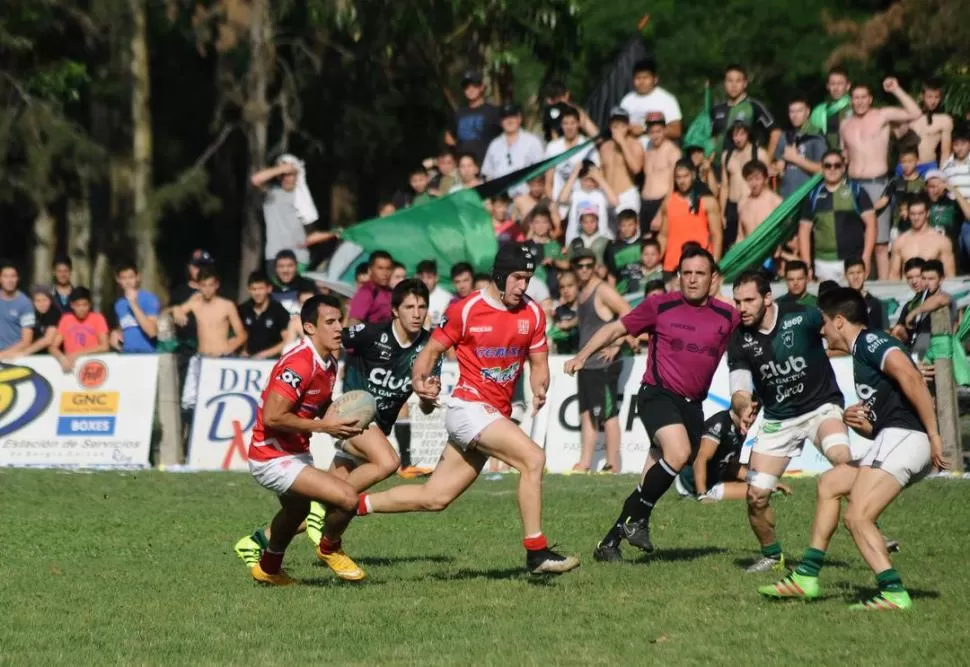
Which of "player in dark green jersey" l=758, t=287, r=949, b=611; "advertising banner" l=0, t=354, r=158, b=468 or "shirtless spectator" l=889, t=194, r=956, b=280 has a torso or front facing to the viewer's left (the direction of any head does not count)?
the player in dark green jersey

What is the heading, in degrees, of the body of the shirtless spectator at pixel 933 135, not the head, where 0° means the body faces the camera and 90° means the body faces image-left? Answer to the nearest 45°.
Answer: approximately 0°

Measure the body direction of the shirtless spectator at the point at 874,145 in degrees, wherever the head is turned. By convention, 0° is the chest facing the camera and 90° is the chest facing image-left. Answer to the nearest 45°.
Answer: approximately 0°

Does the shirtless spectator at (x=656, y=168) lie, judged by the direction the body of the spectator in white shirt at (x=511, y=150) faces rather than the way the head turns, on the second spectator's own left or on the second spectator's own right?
on the second spectator's own left

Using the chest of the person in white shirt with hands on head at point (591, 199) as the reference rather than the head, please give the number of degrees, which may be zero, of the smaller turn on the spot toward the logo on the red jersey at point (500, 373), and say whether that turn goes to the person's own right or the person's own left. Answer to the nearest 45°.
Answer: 0° — they already face it

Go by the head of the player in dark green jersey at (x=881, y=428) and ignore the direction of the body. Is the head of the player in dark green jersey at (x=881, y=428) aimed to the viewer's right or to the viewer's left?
to the viewer's left
